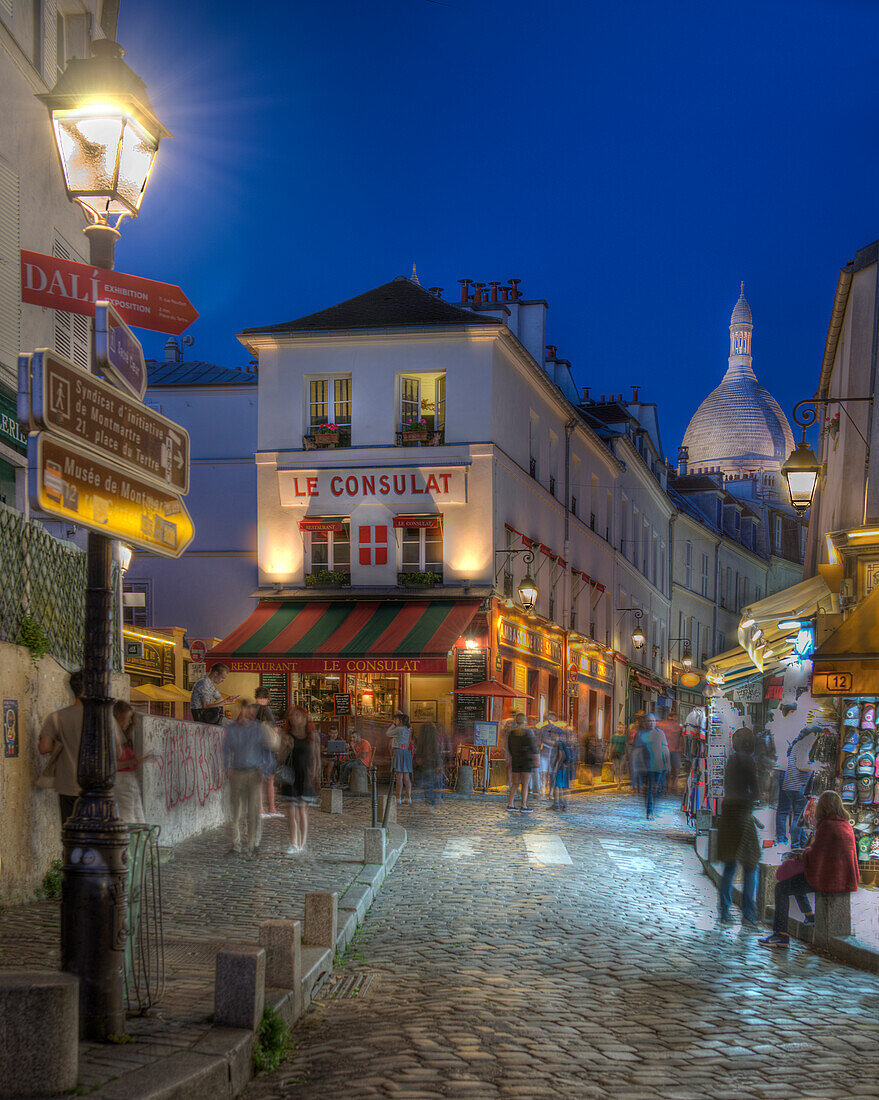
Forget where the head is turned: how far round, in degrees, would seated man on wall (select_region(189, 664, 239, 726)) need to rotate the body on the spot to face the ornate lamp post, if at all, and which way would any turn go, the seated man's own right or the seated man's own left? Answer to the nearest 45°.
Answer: approximately 90° to the seated man's own right

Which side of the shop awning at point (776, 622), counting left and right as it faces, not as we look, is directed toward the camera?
left

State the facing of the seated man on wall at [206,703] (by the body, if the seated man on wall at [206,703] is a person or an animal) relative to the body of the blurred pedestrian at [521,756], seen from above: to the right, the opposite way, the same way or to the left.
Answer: to the right

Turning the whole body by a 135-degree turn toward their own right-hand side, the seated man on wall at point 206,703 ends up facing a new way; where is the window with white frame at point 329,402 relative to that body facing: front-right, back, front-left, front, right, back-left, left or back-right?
back-right

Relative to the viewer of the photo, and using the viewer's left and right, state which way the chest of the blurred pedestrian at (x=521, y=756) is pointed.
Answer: facing away from the viewer
